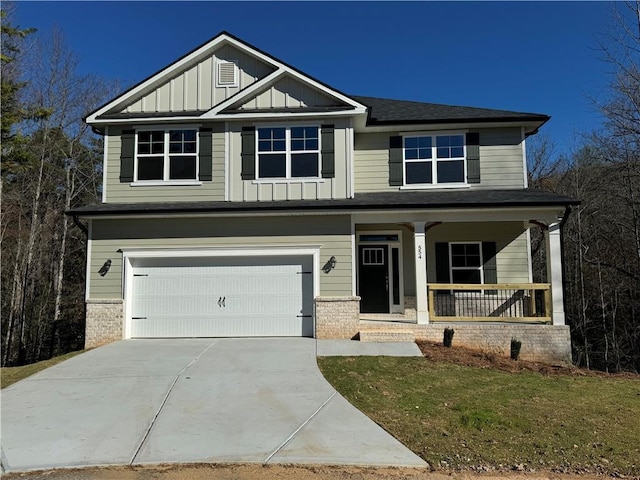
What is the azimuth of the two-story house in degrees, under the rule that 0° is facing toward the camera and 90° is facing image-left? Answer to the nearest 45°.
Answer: approximately 0°

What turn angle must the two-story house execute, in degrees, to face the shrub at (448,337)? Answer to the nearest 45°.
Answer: approximately 90° to its left

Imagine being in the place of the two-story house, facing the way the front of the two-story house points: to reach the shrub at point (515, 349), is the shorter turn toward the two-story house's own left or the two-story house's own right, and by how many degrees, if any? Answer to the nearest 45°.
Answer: approximately 90° to the two-story house's own left
